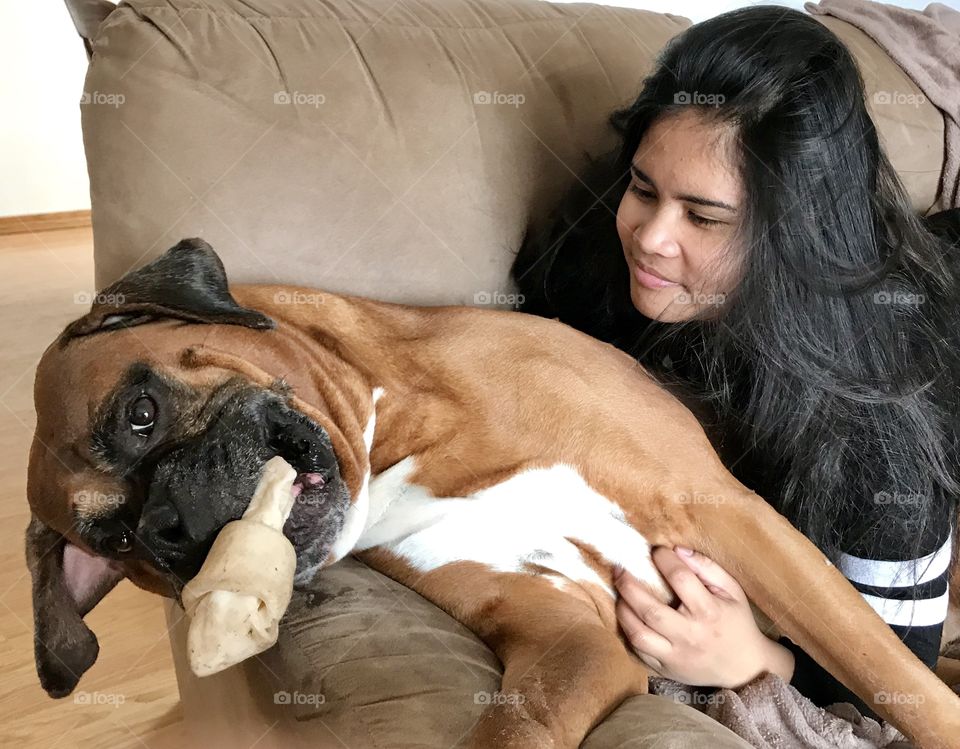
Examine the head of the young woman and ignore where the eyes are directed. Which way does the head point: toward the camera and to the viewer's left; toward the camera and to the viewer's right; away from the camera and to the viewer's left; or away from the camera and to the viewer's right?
toward the camera and to the viewer's left

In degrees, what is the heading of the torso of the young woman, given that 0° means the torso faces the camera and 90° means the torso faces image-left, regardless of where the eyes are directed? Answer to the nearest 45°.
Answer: approximately 45°

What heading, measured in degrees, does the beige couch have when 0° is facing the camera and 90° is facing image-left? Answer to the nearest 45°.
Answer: approximately 0°
